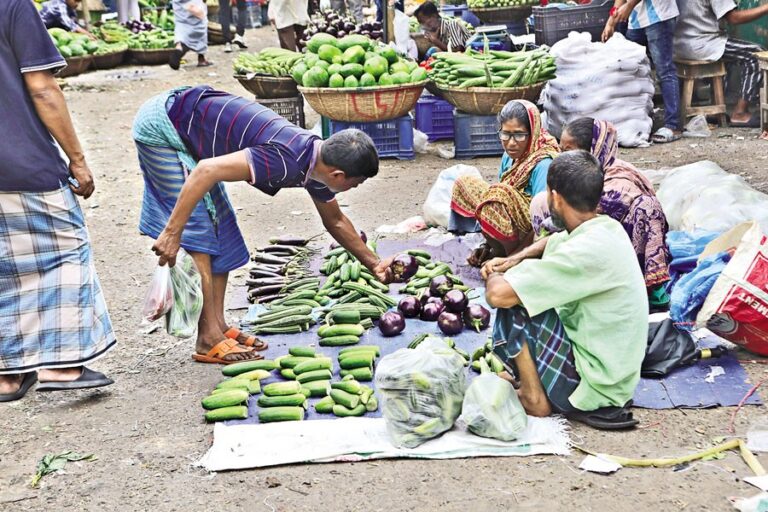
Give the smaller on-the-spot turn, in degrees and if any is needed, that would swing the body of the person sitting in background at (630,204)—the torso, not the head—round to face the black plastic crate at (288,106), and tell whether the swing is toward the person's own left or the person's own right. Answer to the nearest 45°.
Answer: approximately 45° to the person's own right

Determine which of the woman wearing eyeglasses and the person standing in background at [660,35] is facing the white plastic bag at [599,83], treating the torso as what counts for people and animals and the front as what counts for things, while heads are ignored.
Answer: the person standing in background

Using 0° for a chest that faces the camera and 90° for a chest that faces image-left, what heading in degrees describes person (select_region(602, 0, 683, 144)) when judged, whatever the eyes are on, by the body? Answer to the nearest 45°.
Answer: approximately 45°

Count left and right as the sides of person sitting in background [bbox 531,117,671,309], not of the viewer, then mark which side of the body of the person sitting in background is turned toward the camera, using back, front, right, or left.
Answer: left

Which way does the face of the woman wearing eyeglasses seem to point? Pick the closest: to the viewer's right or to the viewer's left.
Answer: to the viewer's left

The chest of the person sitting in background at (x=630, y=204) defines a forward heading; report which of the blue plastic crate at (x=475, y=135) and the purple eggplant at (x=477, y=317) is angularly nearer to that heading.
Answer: the purple eggplant

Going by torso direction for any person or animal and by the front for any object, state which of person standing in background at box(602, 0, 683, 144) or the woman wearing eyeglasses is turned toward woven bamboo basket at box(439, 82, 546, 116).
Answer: the person standing in background

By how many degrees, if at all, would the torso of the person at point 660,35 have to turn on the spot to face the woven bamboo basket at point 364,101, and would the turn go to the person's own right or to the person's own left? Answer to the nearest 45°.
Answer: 0° — they already face it

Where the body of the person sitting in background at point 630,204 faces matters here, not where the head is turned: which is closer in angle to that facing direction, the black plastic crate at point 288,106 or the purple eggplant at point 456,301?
the purple eggplant
